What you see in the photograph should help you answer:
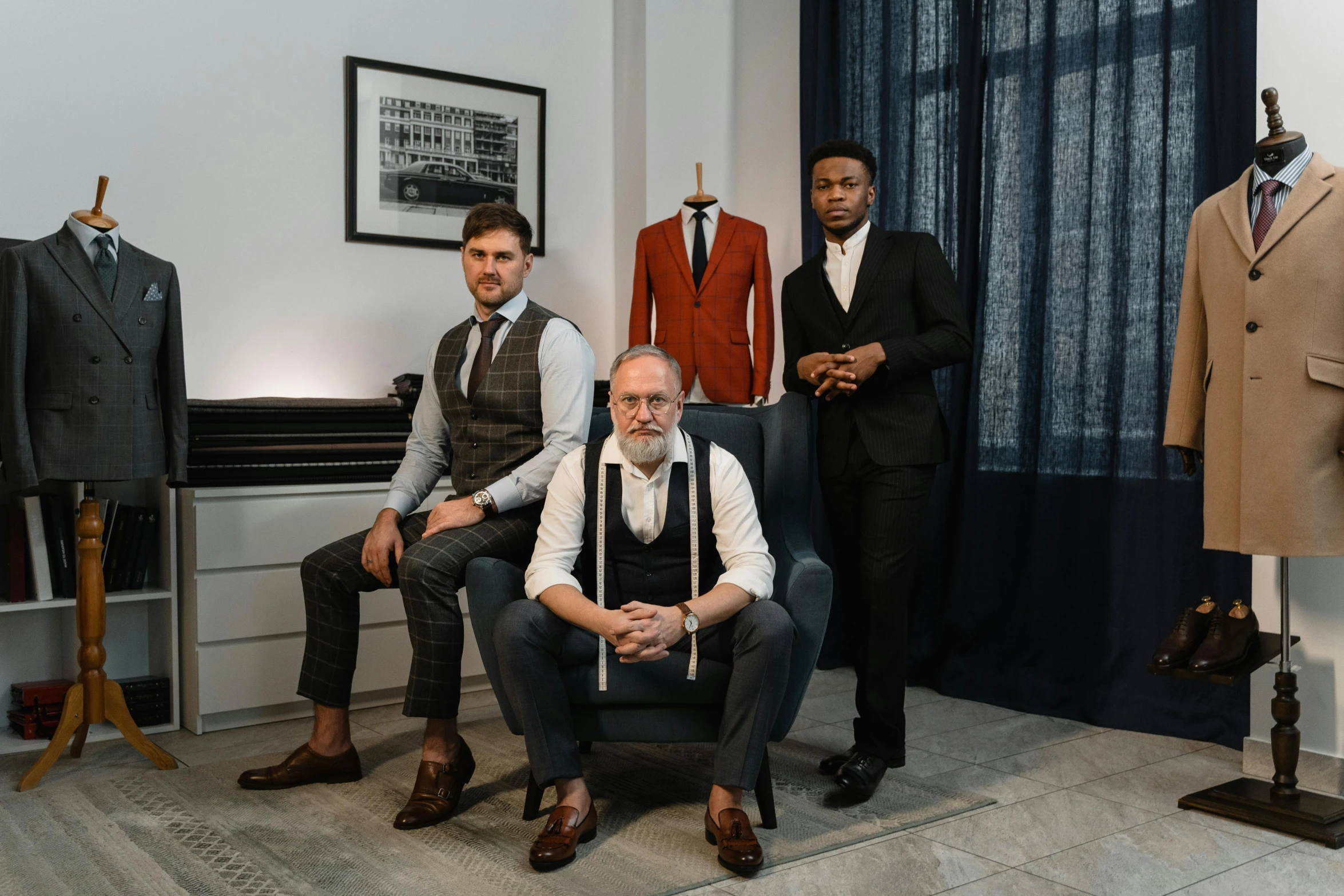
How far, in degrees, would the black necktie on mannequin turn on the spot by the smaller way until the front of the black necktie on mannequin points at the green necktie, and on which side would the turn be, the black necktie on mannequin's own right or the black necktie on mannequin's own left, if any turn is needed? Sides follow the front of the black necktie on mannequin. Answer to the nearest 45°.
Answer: approximately 45° to the black necktie on mannequin's own right

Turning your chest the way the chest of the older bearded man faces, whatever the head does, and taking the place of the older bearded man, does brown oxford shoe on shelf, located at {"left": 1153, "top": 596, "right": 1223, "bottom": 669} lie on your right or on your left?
on your left

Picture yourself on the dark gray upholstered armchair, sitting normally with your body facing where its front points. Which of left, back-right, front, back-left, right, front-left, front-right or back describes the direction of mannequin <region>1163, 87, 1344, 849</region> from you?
left

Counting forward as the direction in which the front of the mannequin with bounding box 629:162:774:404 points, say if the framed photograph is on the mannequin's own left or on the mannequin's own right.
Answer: on the mannequin's own right

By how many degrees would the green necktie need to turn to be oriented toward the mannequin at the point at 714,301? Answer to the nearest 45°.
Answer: approximately 90° to its left

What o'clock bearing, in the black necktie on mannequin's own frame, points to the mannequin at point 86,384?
The mannequin is roughly at 2 o'clock from the black necktie on mannequin.

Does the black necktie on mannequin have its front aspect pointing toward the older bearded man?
yes

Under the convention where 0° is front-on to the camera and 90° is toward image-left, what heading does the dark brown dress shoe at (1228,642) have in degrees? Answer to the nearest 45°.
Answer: approximately 45°

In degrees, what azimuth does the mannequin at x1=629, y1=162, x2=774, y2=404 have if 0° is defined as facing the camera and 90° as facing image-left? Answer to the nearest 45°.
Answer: approximately 0°
